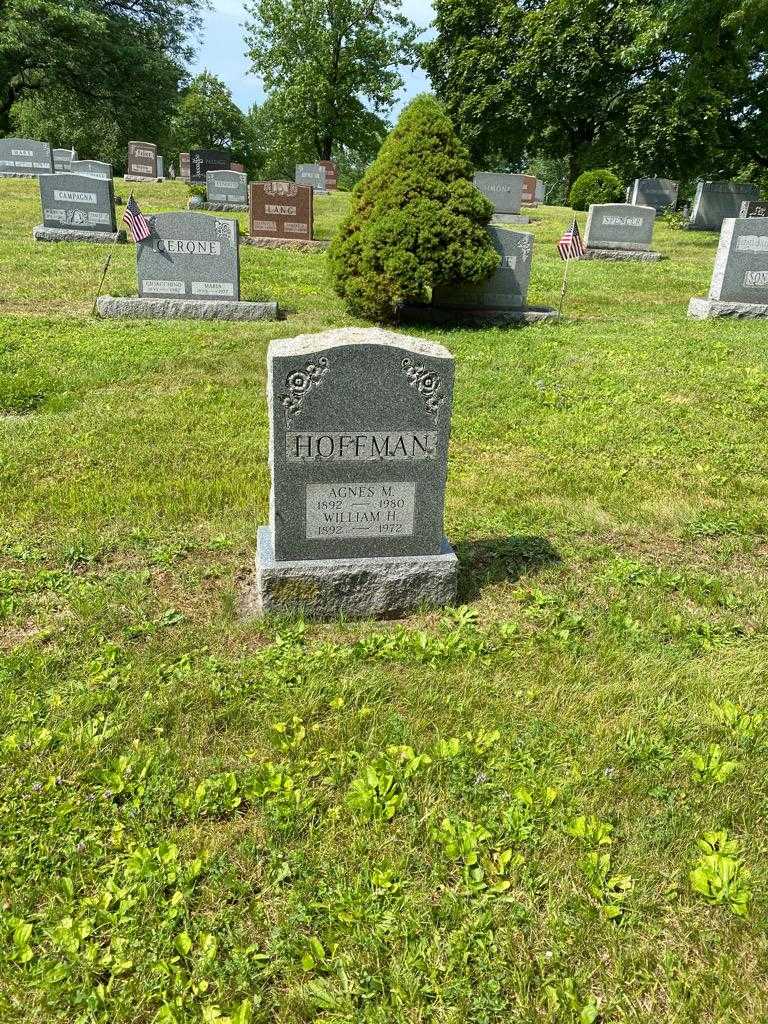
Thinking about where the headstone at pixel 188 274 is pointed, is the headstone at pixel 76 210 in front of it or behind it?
behind

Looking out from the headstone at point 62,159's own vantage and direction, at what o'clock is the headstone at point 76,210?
the headstone at point 76,210 is roughly at 12 o'clock from the headstone at point 62,159.

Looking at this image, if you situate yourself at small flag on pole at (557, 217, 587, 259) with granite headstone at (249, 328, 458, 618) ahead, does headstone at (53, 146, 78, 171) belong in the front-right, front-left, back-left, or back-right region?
back-right

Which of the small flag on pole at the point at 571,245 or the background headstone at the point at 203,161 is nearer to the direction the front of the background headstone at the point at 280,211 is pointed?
the small flag on pole

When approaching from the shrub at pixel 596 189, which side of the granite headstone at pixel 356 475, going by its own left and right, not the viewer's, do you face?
back

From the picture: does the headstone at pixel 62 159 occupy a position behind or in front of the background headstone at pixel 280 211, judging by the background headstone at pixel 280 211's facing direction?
behind

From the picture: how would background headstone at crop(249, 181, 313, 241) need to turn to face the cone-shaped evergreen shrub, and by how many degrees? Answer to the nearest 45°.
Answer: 0° — it already faces it

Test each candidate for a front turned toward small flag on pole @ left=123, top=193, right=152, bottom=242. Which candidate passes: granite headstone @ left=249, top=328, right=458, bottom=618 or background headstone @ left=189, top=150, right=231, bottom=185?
the background headstone

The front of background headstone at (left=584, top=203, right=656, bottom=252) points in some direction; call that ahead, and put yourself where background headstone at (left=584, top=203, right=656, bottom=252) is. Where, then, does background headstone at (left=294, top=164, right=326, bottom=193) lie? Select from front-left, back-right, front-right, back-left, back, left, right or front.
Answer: back-right

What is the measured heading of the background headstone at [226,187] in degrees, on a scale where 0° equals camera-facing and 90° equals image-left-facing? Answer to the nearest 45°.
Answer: approximately 0°
